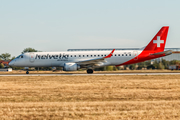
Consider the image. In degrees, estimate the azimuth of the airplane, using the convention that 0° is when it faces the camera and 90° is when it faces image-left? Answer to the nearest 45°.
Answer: approximately 90°
